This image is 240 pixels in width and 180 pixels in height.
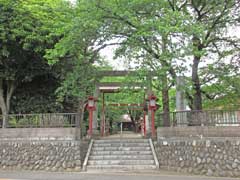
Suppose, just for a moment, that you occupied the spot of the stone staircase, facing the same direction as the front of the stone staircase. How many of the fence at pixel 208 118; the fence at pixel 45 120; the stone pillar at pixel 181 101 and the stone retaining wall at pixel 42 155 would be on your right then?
2

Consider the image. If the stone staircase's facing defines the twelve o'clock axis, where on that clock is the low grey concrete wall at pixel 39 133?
The low grey concrete wall is roughly at 3 o'clock from the stone staircase.

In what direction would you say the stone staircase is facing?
toward the camera

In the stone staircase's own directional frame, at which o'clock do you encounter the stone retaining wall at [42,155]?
The stone retaining wall is roughly at 3 o'clock from the stone staircase.

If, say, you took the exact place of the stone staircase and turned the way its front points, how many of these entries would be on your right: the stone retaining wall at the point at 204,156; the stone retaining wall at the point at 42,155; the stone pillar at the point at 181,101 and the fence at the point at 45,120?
2

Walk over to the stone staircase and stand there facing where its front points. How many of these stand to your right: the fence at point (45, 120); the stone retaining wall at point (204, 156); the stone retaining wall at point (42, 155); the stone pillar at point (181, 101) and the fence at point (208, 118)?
2

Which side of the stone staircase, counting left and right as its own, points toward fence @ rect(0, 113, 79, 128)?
right

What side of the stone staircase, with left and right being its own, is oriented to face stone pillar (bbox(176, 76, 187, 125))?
left

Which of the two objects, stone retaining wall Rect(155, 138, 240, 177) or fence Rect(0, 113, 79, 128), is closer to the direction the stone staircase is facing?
the stone retaining wall

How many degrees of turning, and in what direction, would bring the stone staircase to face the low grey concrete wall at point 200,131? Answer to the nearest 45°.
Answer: approximately 45° to its left

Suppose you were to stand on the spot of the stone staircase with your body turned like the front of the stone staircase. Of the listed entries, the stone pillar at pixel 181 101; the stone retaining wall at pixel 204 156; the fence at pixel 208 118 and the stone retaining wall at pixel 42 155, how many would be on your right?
1
